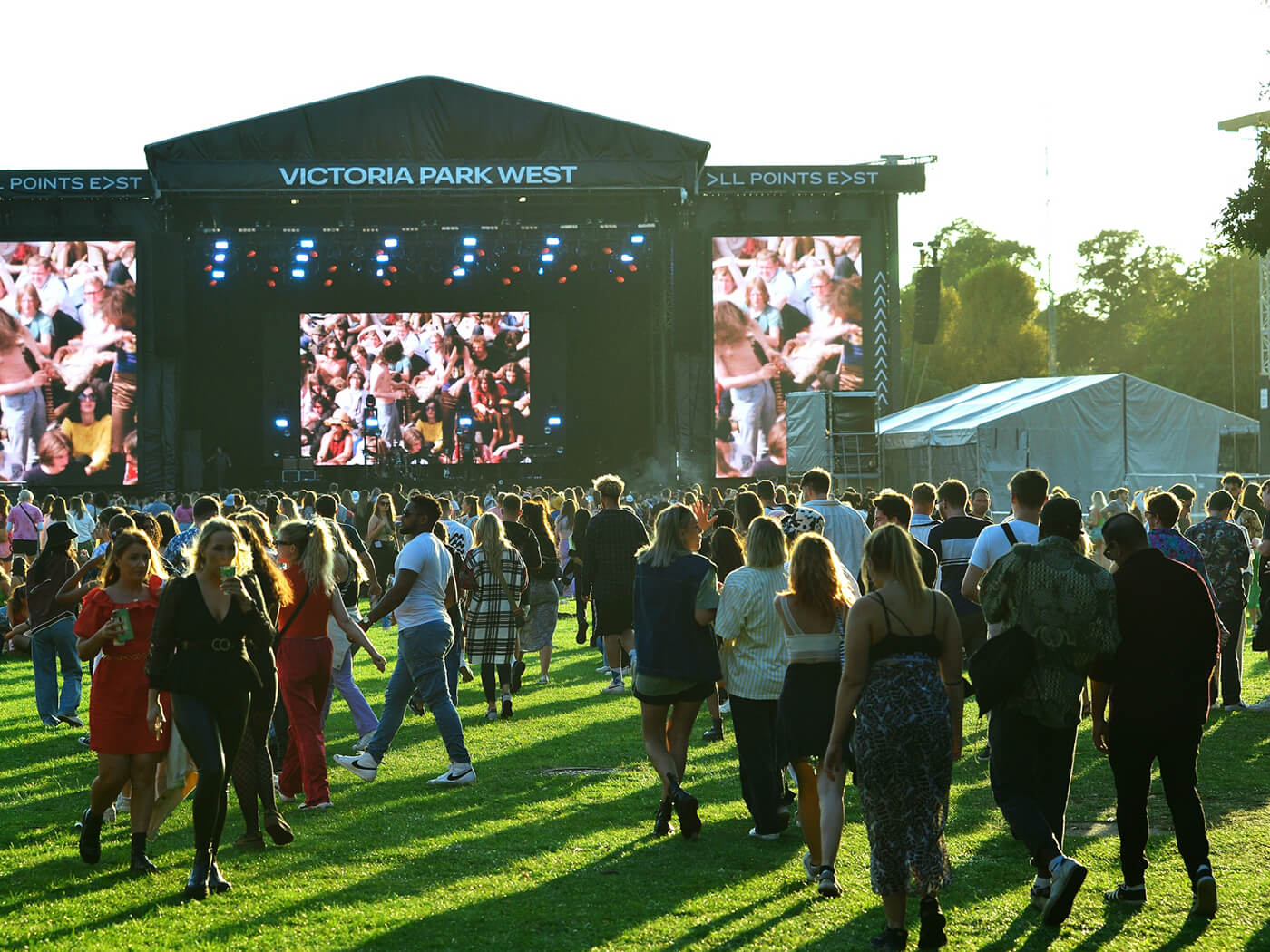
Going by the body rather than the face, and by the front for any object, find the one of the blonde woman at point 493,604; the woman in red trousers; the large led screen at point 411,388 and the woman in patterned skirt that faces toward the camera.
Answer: the large led screen

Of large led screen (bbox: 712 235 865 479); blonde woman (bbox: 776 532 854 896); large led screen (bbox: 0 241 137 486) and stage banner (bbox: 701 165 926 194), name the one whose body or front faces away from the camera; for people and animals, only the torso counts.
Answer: the blonde woman

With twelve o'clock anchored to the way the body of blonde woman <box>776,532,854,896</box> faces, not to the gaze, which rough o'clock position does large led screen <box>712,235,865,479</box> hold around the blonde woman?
The large led screen is roughly at 12 o'clock from the blonde woman.

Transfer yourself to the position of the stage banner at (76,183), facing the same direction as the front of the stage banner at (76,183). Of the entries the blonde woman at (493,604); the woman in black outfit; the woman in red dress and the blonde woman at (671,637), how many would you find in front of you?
4

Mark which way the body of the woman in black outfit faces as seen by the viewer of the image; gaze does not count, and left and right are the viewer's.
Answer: facing the viewer

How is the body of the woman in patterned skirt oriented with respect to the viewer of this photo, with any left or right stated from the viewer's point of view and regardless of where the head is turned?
facing away from the viewer

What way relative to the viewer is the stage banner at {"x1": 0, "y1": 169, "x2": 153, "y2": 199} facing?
toward the camera

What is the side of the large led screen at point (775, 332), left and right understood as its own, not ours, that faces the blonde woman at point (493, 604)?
front

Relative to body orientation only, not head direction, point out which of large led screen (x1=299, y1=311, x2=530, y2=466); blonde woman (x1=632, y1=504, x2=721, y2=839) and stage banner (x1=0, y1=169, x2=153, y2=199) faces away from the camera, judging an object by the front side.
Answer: the blonde woman

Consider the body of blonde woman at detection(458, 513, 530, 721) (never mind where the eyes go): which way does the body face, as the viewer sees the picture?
away from the camera

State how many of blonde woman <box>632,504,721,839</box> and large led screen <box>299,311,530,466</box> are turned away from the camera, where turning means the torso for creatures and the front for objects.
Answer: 1

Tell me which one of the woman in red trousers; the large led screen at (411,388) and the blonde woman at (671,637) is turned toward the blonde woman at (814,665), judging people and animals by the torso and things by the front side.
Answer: the large led screen

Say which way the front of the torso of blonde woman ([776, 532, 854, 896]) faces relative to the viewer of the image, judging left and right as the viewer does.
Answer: facing away from the viewer

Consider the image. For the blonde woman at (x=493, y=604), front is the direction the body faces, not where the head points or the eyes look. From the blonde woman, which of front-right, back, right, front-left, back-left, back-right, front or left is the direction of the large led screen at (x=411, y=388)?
front

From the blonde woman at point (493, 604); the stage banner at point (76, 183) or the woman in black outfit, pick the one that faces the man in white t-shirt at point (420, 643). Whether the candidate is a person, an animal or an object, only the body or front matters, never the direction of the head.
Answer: the stage banner

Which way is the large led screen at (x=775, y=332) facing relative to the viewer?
toward the camera

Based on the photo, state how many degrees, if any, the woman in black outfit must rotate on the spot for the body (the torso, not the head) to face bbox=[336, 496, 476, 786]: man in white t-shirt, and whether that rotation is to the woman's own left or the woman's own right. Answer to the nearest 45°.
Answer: approximately 135° to the woman's own left

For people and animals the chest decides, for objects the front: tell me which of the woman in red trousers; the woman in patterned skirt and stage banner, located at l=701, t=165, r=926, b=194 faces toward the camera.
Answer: the stage banner

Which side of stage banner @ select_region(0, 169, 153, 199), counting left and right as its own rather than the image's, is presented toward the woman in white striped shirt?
front
